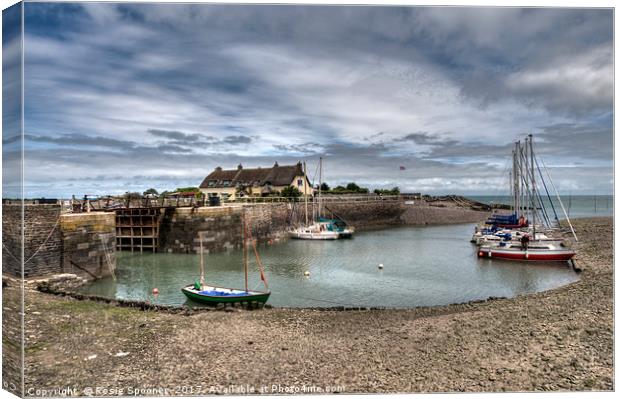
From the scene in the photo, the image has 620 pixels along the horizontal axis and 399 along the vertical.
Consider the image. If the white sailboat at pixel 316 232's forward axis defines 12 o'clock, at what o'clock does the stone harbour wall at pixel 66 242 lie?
The stone harbour wall is roughly at 10 o'clock from the white sailboat.

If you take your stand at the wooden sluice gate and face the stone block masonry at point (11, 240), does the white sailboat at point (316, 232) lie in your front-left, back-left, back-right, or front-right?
back-left

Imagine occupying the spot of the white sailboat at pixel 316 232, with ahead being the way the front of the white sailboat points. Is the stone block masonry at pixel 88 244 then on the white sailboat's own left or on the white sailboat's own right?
on the white sailboat's own left

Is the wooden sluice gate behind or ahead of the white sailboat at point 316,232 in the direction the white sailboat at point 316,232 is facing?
ahead

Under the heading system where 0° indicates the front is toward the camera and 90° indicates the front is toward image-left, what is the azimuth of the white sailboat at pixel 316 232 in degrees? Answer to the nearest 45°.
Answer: approximately 90°

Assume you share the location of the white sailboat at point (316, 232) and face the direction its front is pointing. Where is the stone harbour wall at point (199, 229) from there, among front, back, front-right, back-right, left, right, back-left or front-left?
front-left
